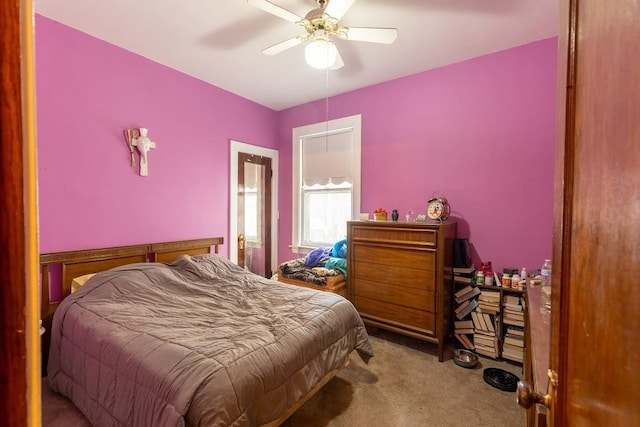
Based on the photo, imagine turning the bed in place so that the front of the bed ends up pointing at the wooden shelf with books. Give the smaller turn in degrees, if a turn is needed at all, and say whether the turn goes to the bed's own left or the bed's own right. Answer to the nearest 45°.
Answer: approximately 45° to the bed's own left

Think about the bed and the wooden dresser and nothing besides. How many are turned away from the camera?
0

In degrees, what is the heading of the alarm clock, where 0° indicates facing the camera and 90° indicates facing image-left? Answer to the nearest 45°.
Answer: approximately 45°

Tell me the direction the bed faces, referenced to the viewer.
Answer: facing the viewer and to the right of the viewer

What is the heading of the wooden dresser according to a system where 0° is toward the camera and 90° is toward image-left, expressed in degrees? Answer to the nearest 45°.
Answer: approximately 45°

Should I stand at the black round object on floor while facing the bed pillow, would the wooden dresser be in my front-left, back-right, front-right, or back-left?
front-right

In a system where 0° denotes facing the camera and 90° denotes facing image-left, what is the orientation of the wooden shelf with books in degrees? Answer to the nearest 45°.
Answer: approximately 45°

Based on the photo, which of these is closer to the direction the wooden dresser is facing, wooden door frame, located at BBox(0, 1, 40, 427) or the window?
the wooden door frame

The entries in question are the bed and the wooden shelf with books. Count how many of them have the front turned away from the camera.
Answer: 0

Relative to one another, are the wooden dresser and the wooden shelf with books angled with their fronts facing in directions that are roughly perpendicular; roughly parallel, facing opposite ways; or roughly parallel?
roughly parallel

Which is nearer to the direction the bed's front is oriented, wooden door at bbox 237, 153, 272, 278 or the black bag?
the black bag

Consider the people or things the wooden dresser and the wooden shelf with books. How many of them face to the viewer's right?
0

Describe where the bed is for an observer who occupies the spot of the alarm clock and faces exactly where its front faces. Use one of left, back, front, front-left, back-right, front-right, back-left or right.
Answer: front
